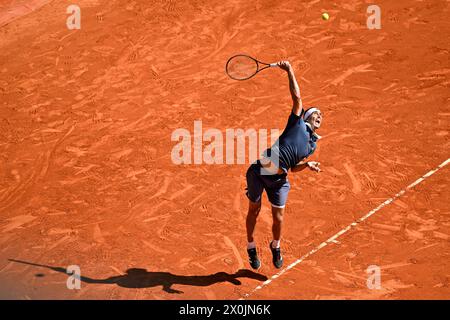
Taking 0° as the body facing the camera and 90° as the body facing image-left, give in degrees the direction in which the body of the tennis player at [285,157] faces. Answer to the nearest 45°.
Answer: approximately 315°
